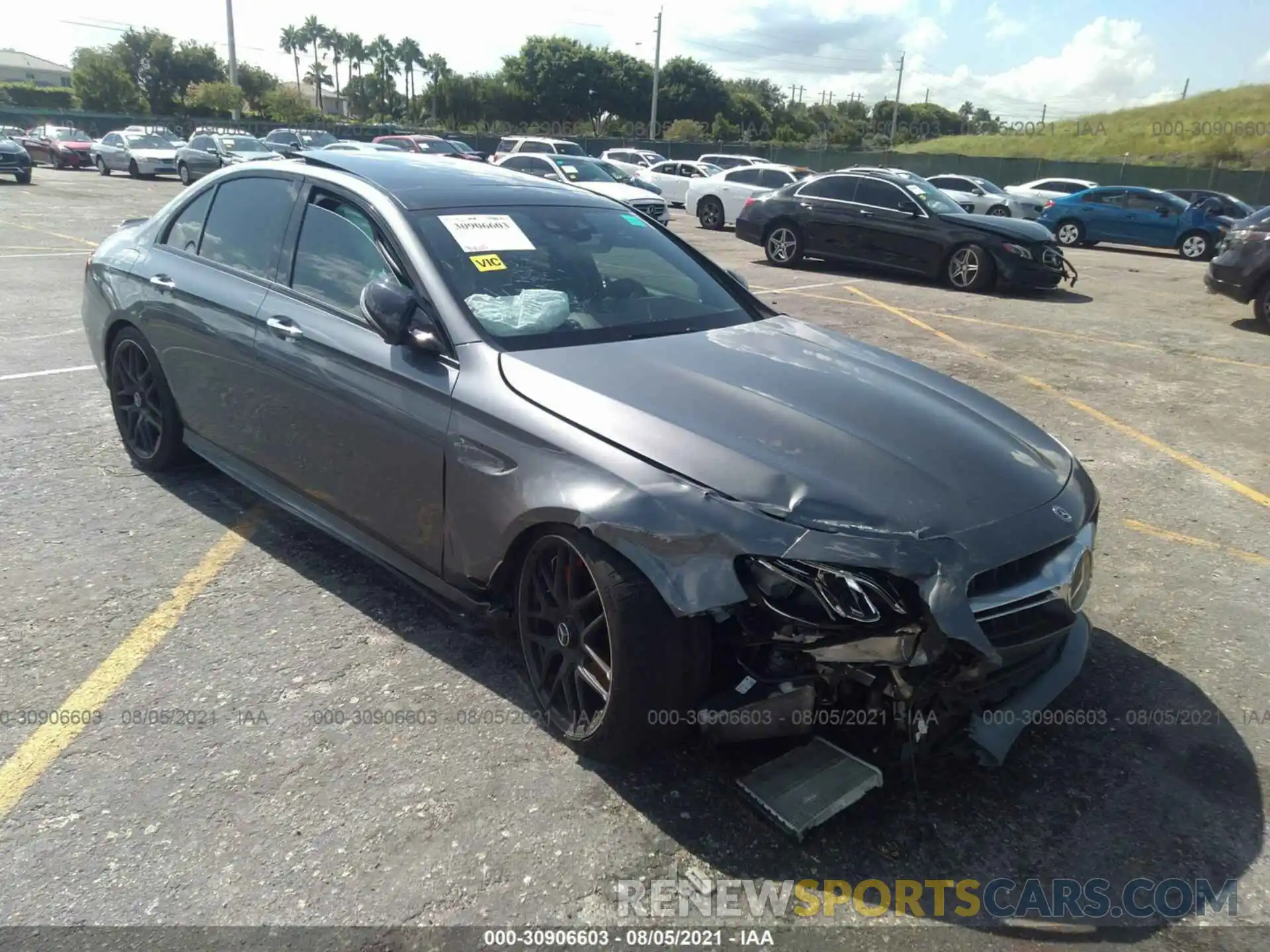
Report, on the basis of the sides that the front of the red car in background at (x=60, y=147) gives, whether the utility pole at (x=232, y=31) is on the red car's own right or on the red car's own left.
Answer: on the red car's own left

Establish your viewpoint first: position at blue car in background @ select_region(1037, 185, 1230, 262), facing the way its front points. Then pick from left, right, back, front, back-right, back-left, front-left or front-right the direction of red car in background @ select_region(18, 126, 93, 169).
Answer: back

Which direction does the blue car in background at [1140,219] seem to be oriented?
to the viewer's right

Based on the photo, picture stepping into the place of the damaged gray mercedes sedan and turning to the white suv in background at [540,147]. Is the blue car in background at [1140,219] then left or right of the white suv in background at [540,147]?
right

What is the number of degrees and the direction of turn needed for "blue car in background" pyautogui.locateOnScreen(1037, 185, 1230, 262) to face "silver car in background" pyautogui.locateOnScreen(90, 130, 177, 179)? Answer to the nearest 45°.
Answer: approximately 180°
